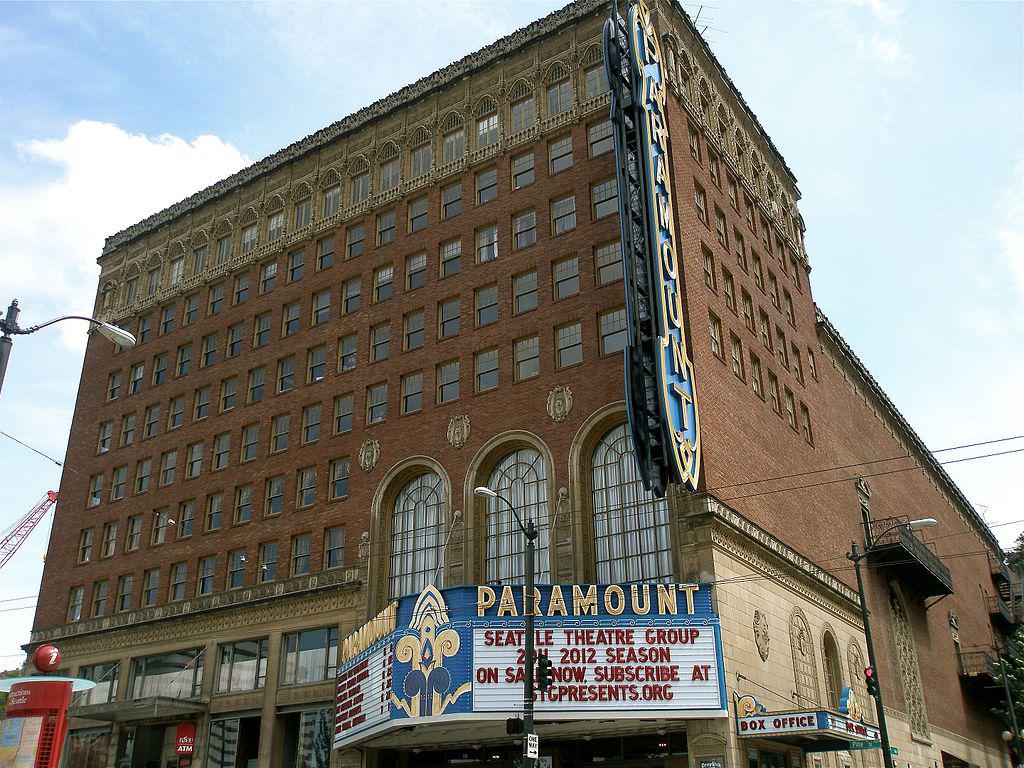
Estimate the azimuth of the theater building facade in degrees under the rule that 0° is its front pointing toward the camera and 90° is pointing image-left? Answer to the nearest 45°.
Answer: approximately 45°

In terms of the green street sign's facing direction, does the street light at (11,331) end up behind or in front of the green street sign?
in front

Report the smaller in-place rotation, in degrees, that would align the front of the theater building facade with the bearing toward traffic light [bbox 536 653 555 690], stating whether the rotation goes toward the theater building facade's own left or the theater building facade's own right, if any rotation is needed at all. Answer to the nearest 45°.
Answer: approximately 45° to the theater building facade's own left

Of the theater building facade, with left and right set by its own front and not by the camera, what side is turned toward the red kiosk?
front

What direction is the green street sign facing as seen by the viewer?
toward the camera

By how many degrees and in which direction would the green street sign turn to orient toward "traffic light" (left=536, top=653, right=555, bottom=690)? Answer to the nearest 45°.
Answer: approximately 45° to its right

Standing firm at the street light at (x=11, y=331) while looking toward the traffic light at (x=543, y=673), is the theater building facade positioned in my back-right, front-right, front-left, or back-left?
front-left

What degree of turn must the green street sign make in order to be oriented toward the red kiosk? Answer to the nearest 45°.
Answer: approximately 45° to its right
